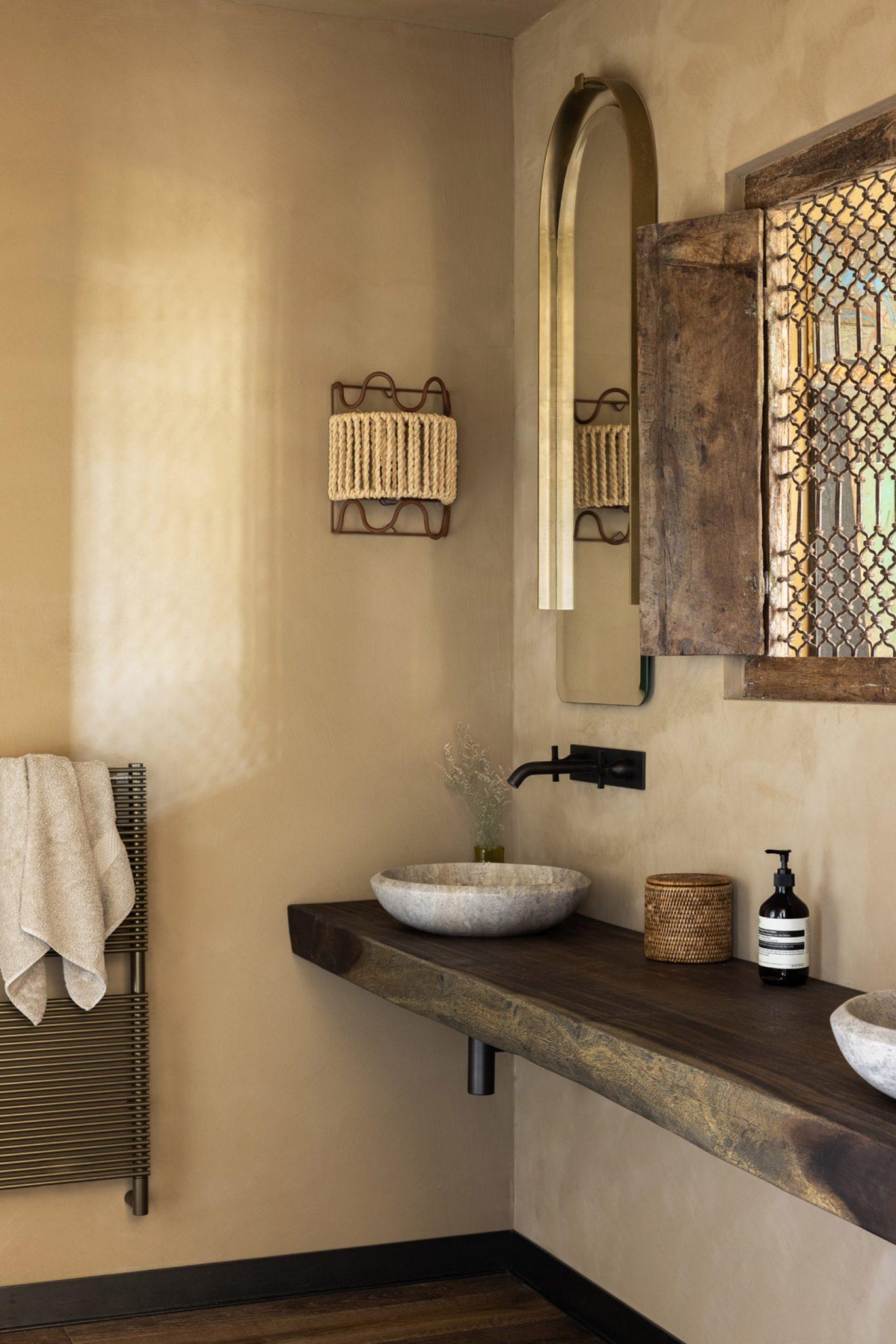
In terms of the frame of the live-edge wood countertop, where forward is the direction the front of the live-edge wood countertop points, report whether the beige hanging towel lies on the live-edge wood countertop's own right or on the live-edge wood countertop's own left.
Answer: on the live-edge wood countertop's own right

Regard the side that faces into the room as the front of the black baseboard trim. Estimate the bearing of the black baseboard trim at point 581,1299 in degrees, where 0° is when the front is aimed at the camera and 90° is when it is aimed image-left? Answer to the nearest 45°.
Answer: approximately 45°

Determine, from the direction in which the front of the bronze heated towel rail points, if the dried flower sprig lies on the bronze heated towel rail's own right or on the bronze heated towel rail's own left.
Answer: on the bronze heated towel rail's own left

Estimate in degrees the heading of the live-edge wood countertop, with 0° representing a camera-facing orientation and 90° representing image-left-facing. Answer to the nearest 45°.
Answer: approximately 45°

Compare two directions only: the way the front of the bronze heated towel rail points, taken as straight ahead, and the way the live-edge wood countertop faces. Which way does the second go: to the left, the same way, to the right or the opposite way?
to the right

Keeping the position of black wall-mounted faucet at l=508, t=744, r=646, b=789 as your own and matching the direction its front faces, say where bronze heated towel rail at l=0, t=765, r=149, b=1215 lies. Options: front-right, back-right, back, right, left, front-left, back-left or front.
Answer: front-right

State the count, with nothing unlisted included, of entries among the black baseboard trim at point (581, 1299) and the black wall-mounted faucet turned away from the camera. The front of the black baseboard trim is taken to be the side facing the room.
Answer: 0

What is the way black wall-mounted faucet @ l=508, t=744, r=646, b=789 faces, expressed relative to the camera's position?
facing the viewer and to the left of the viewer

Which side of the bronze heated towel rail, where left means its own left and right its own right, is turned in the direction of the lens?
front
